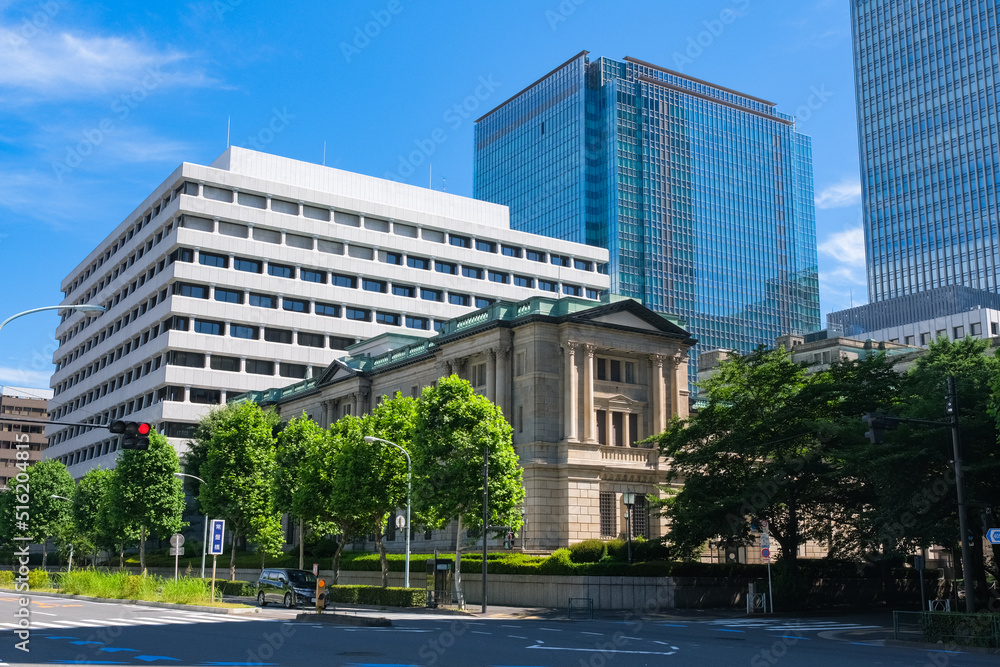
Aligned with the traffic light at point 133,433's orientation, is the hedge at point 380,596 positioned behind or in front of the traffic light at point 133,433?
behind

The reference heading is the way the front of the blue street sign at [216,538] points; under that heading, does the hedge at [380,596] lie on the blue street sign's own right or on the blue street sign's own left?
on the blue street sign's own left

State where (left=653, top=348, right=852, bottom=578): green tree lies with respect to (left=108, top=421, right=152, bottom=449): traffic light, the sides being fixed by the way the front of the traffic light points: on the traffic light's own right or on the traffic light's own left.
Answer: on the traffic light's own left

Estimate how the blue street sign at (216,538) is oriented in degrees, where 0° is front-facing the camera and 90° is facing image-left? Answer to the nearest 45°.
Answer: approximately 0°

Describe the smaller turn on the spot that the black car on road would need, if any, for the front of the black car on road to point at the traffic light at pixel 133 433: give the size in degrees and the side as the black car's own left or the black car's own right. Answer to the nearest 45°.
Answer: approximately 45° to the black car's own right

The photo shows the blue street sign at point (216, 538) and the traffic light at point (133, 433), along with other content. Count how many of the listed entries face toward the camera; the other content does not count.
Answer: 2

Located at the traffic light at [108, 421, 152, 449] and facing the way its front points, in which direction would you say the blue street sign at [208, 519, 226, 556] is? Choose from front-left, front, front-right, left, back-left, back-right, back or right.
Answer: back
